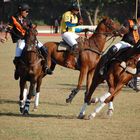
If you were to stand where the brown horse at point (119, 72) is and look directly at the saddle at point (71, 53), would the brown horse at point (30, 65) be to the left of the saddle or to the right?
left

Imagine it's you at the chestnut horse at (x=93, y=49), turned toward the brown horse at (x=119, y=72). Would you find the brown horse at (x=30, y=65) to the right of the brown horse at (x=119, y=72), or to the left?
right

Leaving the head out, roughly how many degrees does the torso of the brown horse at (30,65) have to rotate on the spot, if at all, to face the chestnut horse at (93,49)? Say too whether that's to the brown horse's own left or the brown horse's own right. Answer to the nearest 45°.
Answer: approximately 135° to the brown horse's own left

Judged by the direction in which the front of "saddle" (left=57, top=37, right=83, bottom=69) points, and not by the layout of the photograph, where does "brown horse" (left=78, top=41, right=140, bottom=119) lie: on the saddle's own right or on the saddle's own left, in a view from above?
on the saddle's own right

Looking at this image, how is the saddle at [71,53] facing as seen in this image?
to the viewer's right

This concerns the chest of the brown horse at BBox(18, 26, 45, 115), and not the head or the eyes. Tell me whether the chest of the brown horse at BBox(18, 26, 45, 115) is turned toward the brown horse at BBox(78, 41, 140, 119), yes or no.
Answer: no

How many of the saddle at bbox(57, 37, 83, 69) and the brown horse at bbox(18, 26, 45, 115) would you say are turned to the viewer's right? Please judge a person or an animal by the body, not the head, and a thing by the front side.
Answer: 1

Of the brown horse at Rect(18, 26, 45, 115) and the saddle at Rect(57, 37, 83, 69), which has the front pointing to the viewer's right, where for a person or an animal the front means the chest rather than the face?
the saddle

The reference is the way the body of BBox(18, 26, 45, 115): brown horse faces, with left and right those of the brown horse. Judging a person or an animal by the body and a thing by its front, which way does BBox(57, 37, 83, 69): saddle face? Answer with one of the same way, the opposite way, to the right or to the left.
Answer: to the left

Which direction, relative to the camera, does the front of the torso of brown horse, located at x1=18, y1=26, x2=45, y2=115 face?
toward the camera

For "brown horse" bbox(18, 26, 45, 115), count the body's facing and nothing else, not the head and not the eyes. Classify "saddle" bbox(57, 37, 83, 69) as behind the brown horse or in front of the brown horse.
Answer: behind
